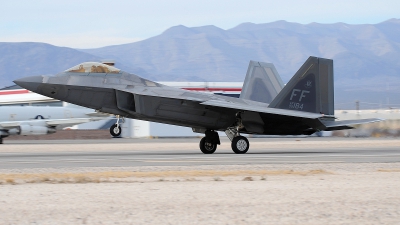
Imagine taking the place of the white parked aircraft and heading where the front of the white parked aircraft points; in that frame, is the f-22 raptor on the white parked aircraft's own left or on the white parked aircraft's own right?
on the white parked aircraft's own left

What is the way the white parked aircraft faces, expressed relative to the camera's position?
facing to the left of the viewer
